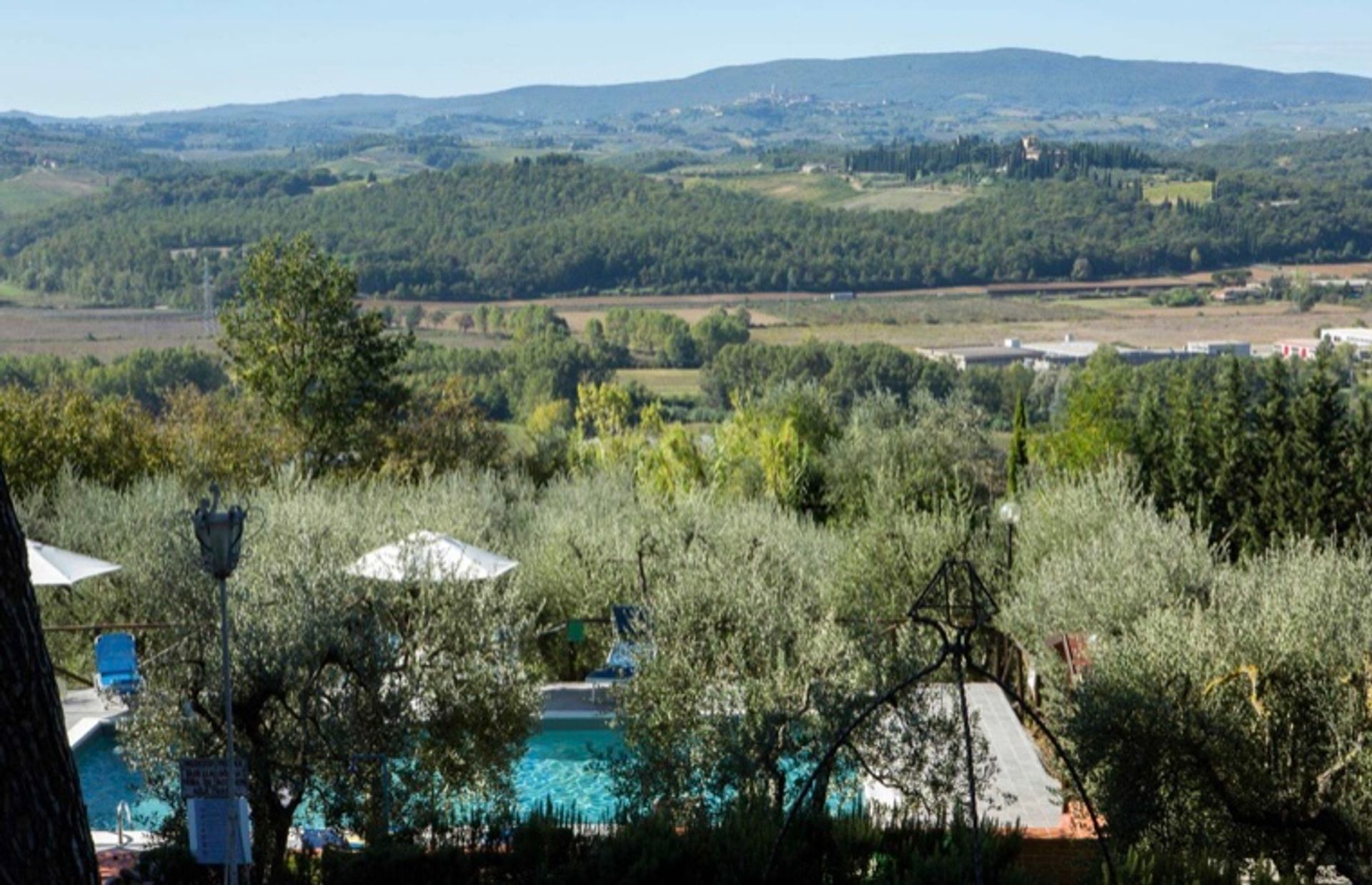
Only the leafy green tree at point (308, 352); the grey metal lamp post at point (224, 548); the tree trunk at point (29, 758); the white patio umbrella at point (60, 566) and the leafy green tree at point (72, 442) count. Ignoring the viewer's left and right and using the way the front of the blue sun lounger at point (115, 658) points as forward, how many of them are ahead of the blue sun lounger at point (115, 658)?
2

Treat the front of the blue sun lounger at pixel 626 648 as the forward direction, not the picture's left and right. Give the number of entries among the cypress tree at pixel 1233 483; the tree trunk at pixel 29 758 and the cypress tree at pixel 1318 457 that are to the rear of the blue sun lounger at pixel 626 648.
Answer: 2

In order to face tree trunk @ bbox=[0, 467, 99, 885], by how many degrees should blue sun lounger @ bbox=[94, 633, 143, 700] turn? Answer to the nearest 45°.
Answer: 0° — it already faces it

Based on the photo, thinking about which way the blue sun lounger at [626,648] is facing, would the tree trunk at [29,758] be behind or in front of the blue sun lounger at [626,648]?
in front

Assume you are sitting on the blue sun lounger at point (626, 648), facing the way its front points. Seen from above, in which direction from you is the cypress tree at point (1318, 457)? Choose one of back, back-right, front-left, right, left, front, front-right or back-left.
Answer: back

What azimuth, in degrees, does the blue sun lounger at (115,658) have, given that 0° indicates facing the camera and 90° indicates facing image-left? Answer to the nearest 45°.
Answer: approximately 0°

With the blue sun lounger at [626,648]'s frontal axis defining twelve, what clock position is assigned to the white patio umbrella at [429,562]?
The white patio umbrella is roughly at 2 o'clock from the blue sun lounger.

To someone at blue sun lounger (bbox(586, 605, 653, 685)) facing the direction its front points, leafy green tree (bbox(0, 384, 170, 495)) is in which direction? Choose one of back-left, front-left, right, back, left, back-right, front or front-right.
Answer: right

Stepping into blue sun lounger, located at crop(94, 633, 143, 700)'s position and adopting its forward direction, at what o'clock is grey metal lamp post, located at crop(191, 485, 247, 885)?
The grey metal lamp post is roughly at 12 o'clock from the blue sun lounger.

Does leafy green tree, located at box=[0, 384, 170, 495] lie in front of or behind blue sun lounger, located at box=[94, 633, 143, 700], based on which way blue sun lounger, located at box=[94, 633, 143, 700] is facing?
behind

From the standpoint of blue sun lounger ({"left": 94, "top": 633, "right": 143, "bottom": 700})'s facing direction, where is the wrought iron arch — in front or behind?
in front

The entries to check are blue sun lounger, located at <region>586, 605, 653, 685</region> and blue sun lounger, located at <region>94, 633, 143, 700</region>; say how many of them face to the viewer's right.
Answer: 0

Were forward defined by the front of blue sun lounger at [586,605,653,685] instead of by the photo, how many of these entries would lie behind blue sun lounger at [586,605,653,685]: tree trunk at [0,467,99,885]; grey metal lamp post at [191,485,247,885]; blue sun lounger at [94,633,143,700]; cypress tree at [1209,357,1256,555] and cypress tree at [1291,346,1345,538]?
2

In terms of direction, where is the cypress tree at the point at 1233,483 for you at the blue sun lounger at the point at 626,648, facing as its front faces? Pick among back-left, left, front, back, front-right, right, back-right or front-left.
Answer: back
